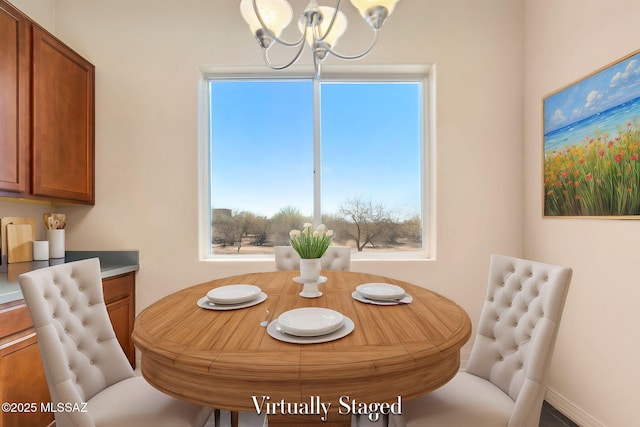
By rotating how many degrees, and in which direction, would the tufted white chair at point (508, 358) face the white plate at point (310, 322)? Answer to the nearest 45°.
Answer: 0° — it already faces it

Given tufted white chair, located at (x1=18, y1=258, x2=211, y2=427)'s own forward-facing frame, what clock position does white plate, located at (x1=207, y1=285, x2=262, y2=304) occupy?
The white plate is roughly at 11 o'clock from the tufted white chair.

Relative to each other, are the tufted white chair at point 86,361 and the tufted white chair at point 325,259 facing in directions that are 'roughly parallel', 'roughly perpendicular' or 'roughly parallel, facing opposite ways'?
roughly perpendicular

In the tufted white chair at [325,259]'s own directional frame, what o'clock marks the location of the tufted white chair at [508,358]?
the tufted white chair at [508,358] is roughly at 11 o'clock from the tufted white chair at [325,259].

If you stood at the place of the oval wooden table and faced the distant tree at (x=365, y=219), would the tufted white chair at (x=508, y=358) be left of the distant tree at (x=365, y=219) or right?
right

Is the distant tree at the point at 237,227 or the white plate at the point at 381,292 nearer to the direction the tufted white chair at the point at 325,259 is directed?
the white plate

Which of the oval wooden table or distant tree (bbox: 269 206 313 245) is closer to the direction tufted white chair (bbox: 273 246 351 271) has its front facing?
the oval wooden table

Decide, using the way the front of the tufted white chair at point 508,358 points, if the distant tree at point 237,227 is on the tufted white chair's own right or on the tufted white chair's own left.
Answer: on the tufted white chair's own right

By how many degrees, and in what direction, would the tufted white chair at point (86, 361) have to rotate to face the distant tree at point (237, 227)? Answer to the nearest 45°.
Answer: approximately 90° to its left

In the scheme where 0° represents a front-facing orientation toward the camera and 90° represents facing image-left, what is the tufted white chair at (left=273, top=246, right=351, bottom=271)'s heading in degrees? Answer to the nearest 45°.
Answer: approximately 0°

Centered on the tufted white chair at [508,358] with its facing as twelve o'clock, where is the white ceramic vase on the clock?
The white ceramic vase is roughly at 1 o'clock from the tufted white chair.

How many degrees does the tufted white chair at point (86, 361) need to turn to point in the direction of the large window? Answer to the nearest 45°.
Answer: approximately 90° to its left
